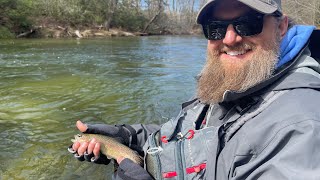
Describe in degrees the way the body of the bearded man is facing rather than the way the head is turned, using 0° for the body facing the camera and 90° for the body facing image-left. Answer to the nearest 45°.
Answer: approximately 45°

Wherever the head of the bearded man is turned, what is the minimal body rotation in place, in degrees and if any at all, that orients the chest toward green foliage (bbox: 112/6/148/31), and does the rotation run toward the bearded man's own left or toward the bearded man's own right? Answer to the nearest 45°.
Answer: approximately 135° to the bearded man's own right

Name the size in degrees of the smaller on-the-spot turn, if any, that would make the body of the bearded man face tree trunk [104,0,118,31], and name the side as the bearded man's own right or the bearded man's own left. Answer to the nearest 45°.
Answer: approximately 135° to the bearded man's own right
